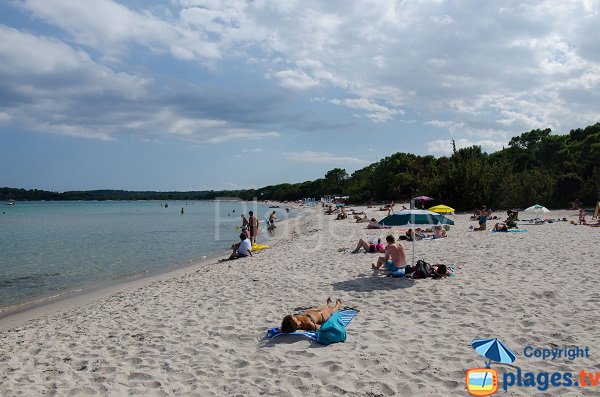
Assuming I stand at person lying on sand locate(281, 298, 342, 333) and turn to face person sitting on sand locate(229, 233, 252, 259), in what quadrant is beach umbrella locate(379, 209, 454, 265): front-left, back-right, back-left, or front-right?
front-right

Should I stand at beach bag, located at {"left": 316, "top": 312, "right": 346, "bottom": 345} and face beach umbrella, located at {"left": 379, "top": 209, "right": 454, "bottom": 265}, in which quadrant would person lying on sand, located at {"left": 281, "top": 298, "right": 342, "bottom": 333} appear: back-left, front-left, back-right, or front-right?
front-left

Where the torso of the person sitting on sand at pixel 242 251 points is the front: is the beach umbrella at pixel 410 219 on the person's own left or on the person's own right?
on the person's own left

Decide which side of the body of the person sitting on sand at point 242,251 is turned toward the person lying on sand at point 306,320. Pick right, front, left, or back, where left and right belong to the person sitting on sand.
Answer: left

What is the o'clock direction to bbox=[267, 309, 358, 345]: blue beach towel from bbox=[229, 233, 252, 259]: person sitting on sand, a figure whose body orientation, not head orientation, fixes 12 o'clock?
The blue beach towel is roughly at 9 o'clock from the person sitting on sand.

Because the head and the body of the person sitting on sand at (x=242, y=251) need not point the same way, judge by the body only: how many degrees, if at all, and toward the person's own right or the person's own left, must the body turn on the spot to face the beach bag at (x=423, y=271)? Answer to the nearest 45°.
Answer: approximately 135° to the person's own left

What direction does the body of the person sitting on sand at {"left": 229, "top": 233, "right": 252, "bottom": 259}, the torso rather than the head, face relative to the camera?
to the viewer's left

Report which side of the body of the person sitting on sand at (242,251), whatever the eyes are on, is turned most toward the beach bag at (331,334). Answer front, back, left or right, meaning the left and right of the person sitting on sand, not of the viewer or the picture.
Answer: left
